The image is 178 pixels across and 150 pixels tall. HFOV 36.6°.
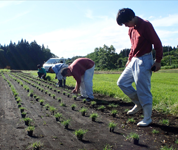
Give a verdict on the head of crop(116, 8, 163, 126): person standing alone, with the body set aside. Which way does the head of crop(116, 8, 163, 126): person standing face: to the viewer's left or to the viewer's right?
to the viewer's left

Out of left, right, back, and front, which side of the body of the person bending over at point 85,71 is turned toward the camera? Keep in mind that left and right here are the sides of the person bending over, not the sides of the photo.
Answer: left
